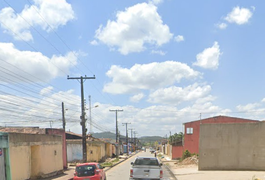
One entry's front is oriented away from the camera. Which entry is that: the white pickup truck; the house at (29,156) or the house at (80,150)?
the white pickup truck

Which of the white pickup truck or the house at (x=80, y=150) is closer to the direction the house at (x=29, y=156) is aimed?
the white pickup truck

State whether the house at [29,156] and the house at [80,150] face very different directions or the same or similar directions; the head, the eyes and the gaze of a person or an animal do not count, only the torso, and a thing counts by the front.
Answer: same or similar directions

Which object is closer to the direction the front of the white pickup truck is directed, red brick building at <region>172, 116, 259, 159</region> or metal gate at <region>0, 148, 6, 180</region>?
the red brick building

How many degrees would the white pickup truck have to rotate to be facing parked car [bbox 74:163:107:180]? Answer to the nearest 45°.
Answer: approximately 90° to its left

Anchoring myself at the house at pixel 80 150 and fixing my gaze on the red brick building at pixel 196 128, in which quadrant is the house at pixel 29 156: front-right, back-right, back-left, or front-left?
back-right

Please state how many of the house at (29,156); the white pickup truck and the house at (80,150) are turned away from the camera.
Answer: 1

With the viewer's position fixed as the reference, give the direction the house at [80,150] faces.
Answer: facing the viewer and to the right of the viewer

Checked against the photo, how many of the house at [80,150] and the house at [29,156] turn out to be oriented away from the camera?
0

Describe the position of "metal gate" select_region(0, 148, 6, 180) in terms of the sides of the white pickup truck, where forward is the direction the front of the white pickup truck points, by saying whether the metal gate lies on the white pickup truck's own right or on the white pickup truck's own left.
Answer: on the white pickup truck's own left
